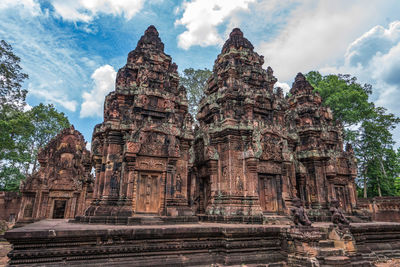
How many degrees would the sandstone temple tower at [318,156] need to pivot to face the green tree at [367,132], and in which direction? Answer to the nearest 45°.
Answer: approximately 135° to its left

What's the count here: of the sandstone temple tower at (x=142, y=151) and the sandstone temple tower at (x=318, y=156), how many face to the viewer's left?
0

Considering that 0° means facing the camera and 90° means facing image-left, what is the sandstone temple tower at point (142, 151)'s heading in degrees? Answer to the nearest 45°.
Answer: approximately 0°

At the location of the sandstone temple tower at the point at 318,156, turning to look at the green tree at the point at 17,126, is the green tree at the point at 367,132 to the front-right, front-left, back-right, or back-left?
back-right

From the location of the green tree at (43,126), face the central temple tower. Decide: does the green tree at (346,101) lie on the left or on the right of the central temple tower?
left

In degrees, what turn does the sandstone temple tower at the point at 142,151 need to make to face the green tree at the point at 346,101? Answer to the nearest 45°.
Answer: approximately 135° to its left

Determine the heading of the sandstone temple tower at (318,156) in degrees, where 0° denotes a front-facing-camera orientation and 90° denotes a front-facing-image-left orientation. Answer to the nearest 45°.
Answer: approximately 315°

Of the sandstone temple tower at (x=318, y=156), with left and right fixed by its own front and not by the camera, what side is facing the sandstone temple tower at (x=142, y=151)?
right
